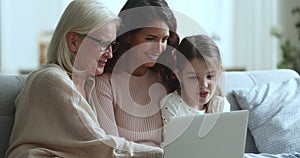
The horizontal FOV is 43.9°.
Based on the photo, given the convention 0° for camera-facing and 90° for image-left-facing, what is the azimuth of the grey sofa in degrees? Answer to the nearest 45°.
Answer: approximately 0°

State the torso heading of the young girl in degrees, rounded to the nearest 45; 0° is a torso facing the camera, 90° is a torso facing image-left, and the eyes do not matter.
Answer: approximately 0°

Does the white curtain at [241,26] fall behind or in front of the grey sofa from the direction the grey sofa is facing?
behind

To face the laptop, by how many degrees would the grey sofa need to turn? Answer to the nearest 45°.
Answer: approximately 45° to its left

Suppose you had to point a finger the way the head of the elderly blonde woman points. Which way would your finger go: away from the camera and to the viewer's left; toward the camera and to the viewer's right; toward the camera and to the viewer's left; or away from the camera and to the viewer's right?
toward the camera and to the viewer's right
